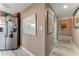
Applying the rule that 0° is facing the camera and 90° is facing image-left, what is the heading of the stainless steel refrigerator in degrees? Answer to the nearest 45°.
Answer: approximately 0°
